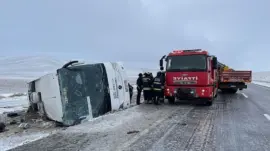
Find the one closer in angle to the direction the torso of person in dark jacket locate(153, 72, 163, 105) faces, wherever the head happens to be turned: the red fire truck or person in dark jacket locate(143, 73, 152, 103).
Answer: the person in dark jacket

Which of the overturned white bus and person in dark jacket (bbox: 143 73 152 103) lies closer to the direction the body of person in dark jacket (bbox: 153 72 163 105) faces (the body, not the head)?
the person in dark jacket

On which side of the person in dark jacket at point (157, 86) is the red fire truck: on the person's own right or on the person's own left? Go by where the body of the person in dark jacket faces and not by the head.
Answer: on the person's own right

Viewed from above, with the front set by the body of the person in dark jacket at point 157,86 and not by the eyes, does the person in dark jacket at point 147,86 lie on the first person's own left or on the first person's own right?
on the first person's own left
